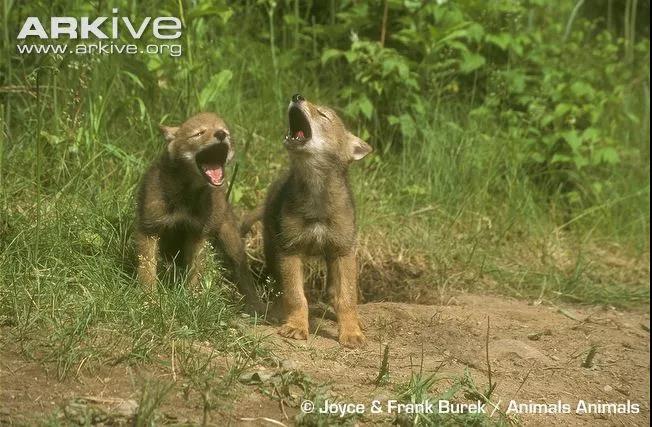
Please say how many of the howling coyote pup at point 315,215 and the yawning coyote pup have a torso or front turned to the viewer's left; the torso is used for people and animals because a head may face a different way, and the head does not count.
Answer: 0

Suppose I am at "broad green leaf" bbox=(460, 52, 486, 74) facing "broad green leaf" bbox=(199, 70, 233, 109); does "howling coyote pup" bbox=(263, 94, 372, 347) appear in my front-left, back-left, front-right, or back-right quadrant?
front-left

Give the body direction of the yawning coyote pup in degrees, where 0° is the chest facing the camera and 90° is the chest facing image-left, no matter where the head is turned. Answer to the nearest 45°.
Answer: approximately 315°

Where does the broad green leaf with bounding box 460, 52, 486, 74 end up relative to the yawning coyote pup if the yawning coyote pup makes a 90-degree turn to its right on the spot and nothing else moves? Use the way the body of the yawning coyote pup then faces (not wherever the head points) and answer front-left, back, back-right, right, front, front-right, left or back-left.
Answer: back

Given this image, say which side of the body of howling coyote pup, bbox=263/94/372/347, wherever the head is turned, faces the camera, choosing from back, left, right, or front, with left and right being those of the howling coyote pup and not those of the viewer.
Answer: front

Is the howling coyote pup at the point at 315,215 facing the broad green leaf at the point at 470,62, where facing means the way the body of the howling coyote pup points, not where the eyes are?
no

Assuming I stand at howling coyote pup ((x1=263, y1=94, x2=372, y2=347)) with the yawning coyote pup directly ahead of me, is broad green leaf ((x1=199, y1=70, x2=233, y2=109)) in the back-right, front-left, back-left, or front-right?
front-right

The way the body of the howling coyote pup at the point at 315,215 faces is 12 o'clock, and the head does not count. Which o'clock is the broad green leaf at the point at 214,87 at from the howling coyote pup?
The broad green leaf is roughly at 5 o'clock from the howling coyote pup.

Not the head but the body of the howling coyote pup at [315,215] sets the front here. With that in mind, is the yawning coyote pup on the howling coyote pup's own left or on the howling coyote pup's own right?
on the howling coyote pup's own right
